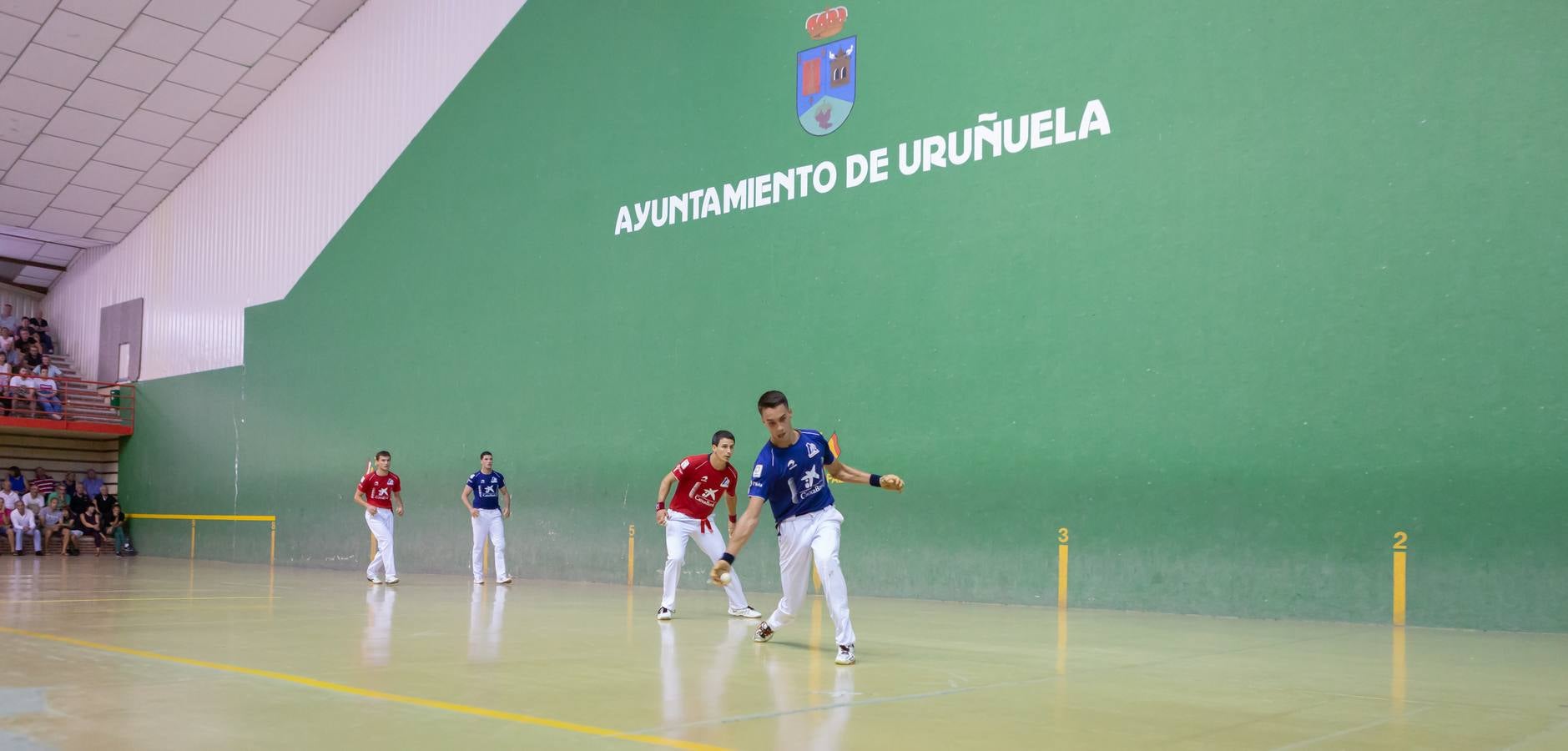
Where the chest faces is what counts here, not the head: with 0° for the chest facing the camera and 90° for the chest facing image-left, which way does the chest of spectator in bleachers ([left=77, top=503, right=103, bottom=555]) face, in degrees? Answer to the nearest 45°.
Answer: approximately 315°

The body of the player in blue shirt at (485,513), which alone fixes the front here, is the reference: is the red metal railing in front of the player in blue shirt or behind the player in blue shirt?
behind

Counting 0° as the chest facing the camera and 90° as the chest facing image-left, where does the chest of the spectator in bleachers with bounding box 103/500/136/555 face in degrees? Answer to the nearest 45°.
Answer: approximately 315°

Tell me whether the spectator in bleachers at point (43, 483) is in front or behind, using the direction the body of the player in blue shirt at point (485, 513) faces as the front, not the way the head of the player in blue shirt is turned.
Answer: behind

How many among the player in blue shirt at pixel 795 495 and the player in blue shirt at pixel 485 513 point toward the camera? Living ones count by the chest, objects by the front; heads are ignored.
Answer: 2

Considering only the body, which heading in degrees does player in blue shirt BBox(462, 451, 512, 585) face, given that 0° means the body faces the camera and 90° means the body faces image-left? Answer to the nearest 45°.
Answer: approximately 0°
